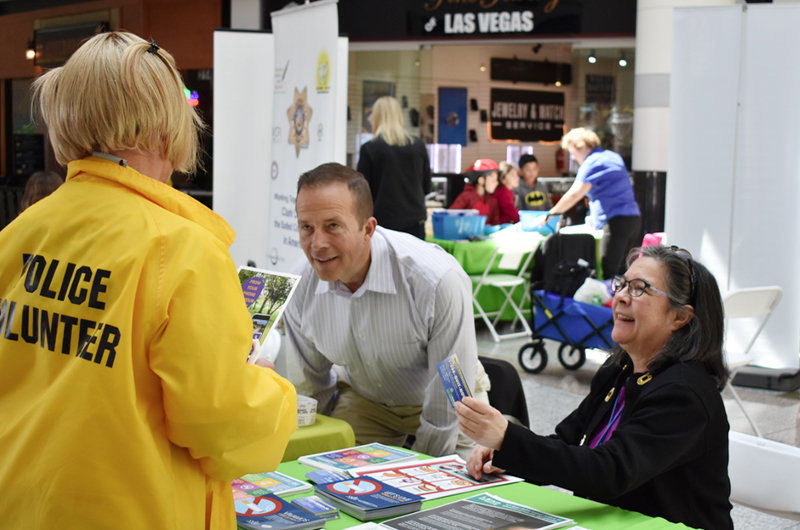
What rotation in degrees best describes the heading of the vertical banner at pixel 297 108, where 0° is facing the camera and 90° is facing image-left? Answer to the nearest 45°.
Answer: approximately 45°

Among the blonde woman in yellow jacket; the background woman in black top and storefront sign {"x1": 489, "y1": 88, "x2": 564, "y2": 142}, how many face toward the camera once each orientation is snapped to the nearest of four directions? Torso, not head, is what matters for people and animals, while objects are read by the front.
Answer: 1

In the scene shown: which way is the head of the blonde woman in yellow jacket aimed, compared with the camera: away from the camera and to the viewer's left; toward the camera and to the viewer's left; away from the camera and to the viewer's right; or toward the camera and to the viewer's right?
away from the camera and to the viewer's right

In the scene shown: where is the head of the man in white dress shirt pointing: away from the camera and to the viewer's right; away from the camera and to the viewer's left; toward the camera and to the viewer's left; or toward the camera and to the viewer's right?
toward the camera and to the viewer's left

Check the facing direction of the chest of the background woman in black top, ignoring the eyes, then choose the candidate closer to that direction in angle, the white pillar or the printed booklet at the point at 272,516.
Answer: the white pillar

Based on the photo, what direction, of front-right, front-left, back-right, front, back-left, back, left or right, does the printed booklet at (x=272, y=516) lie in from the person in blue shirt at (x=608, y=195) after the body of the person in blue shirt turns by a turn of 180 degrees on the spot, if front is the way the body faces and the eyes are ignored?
right

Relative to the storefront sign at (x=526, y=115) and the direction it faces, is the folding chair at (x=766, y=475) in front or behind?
in front

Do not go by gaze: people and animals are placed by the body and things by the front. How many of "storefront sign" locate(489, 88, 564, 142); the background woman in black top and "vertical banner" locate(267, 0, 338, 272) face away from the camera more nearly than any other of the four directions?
1

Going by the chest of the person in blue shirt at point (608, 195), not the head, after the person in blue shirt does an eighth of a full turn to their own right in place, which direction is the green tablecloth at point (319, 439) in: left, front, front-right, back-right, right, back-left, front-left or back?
back-left

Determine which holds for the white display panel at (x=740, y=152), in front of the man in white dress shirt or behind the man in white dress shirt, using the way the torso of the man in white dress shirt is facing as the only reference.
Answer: behind

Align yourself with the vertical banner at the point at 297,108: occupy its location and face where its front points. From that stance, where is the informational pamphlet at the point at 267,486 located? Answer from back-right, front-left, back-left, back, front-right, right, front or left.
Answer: front-left

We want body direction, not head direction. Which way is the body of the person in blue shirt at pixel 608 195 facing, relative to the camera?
to the viewer's left

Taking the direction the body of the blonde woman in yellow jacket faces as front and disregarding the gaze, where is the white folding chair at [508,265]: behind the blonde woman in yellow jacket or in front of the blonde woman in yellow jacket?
in front
